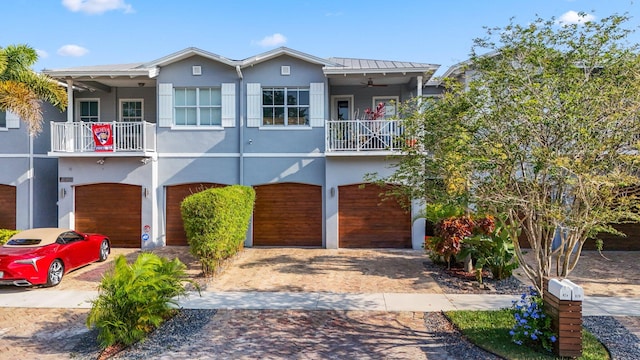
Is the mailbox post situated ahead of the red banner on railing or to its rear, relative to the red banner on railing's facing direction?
ahead

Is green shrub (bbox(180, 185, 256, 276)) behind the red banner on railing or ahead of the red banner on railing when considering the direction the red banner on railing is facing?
ahead

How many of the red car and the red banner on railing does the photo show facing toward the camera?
1

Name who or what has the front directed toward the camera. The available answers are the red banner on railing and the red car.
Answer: the red banner on railing

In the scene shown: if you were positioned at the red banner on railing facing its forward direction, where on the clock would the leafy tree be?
The leafy tree is roughly at 11 o'clock from the red banner on railing.

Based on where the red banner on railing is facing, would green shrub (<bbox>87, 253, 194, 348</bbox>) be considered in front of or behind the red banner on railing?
in front

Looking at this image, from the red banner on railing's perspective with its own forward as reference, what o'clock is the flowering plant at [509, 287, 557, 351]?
The flowering plant is roughly at 11 o'clock from the red banner on railing.

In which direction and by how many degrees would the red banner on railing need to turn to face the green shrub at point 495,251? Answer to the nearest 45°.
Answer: approximately 45° to its left

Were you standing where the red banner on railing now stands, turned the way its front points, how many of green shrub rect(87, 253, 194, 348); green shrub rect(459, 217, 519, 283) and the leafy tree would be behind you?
0

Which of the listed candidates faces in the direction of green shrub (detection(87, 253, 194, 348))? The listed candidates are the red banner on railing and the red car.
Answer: the red banner on railing

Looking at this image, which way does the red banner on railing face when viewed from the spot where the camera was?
facing the viewer

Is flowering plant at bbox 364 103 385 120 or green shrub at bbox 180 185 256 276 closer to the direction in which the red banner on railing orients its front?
the green shrub
